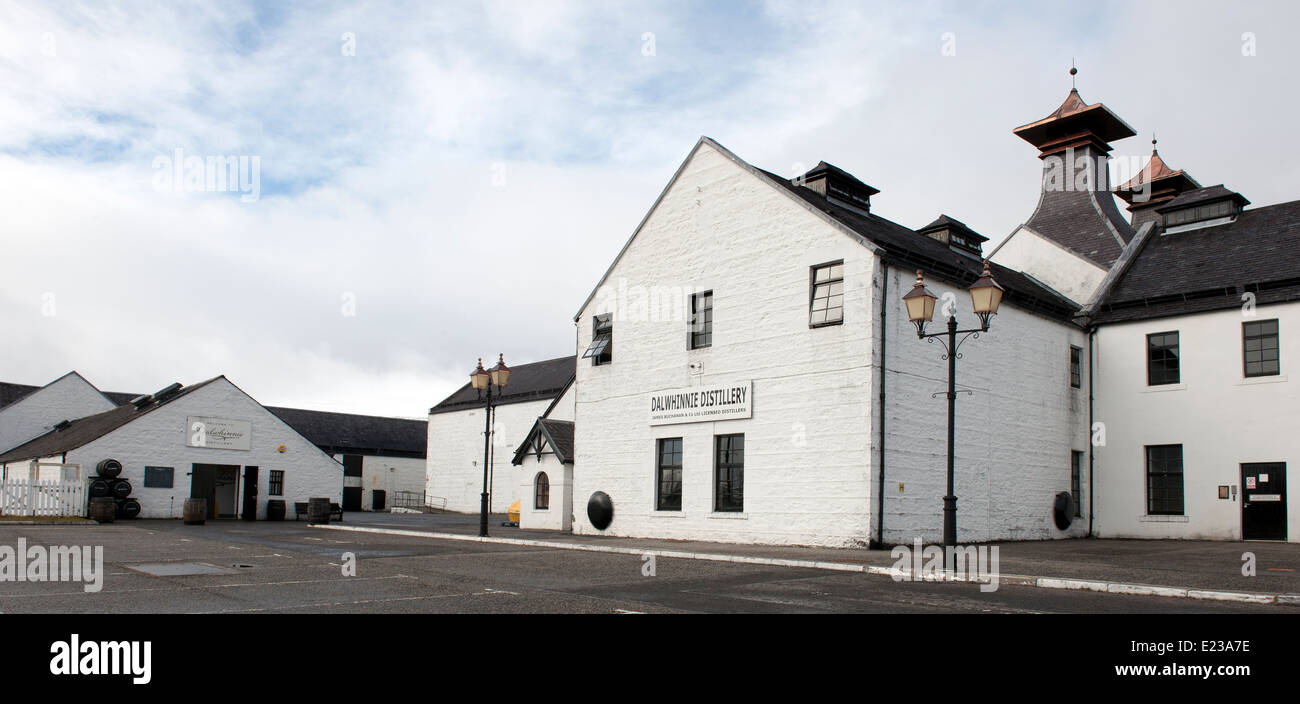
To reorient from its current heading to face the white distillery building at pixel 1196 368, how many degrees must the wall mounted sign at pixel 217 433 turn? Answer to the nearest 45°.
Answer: approximately 45° to its left

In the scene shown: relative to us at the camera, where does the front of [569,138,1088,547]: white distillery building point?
facing the viewer and to the left of the viewer

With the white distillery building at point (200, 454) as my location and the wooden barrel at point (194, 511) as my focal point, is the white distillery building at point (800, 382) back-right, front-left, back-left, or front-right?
front-left

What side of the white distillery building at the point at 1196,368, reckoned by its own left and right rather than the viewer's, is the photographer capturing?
front

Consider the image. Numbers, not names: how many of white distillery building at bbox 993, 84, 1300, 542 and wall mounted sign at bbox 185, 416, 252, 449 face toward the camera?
2

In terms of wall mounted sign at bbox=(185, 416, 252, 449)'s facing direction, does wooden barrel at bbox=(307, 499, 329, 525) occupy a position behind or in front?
in front

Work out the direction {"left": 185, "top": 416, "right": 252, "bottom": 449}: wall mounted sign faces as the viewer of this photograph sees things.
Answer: facing the viewer
